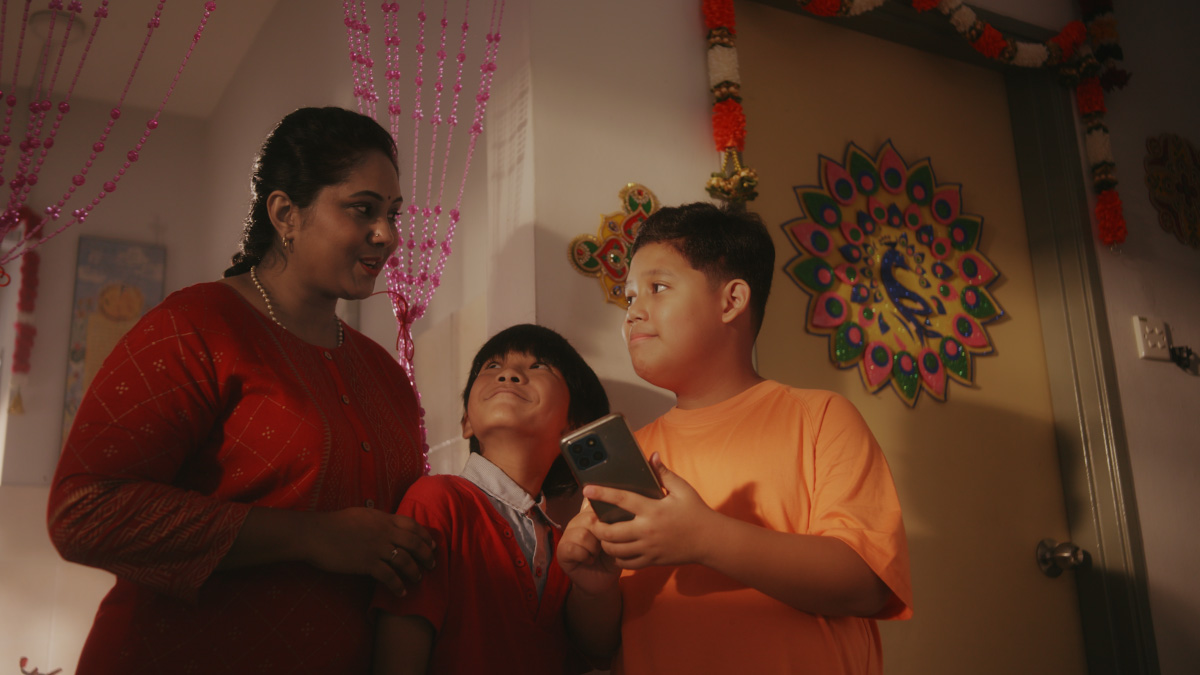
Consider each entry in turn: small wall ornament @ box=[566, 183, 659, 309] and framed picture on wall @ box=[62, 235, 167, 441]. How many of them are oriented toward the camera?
2

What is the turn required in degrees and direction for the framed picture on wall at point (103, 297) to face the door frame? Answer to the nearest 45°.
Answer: approximately 45° to its left

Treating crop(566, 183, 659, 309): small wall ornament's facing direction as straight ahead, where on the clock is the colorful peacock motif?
The colorful peacock motif is roughly at 8 o'clock from the small wall ornament.

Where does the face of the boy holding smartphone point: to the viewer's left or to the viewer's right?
to the viewer's left

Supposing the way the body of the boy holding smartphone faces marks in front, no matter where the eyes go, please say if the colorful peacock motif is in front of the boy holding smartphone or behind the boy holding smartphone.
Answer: behind

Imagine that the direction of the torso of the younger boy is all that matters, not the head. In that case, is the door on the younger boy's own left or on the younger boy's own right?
on the younger boy's own left

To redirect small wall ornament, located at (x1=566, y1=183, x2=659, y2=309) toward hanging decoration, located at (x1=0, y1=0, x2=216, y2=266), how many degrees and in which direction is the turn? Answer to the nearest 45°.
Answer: approximately 90° to its right

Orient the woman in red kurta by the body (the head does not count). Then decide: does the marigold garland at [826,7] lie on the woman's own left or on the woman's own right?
on the woman's own left
